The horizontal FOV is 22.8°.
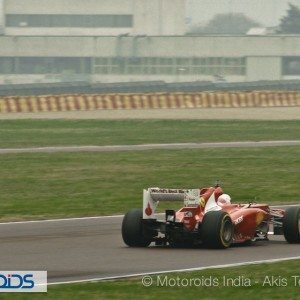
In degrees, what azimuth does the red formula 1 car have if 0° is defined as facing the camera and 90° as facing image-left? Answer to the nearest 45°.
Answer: approximately 225°
